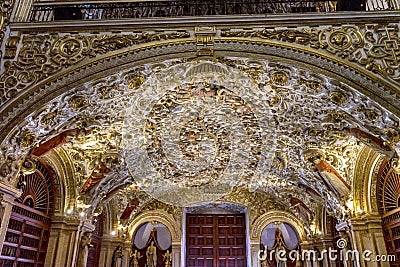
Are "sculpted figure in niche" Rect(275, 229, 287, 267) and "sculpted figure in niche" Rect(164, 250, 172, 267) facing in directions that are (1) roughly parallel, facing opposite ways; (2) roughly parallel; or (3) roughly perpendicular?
roughly parallel

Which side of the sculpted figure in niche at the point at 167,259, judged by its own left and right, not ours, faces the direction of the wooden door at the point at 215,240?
left

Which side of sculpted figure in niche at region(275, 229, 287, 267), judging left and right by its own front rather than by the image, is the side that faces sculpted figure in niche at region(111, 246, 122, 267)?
right

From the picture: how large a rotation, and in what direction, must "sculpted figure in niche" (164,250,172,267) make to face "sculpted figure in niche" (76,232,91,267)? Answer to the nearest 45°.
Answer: approximately 45° to its right

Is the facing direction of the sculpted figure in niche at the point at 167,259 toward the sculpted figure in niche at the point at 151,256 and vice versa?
no

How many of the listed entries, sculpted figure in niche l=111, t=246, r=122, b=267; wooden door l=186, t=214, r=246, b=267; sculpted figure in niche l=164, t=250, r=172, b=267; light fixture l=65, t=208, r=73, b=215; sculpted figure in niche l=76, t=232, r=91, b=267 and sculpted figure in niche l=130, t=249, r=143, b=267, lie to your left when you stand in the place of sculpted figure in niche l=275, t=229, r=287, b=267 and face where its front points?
0

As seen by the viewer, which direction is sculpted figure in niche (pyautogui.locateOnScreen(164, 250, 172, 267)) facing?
toward the camera

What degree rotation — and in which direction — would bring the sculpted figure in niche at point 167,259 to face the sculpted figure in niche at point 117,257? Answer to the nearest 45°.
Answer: approximately 90° to its right

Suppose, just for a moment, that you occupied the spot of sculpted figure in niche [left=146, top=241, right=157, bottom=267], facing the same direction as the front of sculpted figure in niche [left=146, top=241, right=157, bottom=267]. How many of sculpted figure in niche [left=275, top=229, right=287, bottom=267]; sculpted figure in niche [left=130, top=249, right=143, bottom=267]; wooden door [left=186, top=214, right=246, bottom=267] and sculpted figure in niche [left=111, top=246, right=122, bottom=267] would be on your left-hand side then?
2

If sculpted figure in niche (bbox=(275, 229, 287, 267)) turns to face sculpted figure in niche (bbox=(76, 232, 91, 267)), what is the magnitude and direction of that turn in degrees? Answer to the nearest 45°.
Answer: approximately 45° to its right

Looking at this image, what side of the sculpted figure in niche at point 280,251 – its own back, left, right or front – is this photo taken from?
front

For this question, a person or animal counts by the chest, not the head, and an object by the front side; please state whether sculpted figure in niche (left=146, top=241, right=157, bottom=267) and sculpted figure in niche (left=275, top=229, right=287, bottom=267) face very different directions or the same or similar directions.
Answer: same or similar directions

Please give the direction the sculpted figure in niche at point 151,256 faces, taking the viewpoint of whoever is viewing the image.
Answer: facing the viewer

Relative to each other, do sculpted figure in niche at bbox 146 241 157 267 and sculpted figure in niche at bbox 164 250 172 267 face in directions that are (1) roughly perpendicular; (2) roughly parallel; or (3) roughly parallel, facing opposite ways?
roughly parallel

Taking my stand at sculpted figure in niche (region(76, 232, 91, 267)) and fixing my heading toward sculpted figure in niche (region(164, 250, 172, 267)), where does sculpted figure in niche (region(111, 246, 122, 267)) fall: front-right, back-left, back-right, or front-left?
front-left

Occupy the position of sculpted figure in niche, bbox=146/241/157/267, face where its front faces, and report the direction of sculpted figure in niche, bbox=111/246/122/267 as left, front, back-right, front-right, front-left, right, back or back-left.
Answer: front-right

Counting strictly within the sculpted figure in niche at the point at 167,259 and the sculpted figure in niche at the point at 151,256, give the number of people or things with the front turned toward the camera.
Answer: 2

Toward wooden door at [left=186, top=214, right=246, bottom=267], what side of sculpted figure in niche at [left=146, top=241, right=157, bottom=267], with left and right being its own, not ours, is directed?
left

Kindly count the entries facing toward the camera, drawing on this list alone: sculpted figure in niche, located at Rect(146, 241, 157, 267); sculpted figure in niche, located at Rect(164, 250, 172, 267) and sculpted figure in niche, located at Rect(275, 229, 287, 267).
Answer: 3

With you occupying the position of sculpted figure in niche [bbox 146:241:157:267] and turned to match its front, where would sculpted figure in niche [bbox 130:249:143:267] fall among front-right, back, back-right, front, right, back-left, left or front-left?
right

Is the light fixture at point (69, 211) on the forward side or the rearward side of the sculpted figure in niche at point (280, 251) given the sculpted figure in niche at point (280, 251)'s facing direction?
on the forward side
